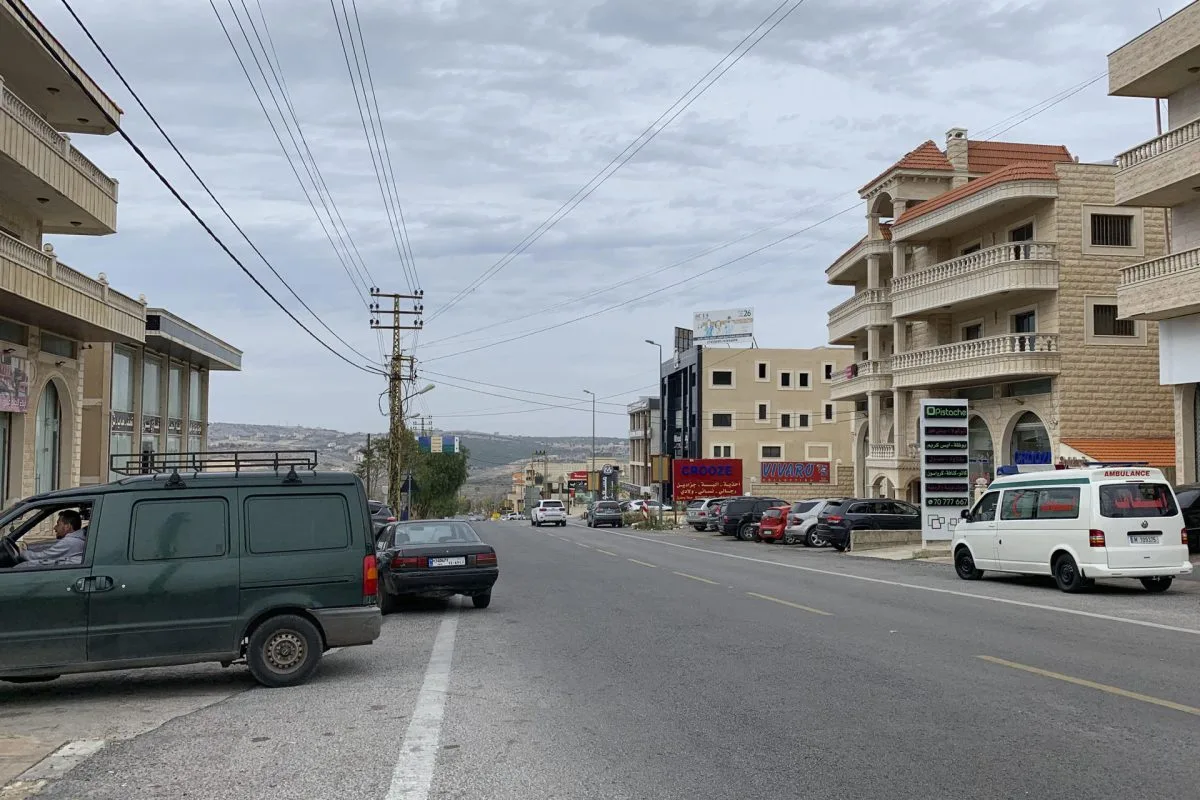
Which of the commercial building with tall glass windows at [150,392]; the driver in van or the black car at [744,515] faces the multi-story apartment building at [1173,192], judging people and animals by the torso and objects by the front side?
the commercial building with tall glass windows at [150,392]

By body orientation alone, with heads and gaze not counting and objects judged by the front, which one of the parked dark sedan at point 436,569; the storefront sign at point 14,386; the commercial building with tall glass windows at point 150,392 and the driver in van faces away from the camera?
the parked dark sedan

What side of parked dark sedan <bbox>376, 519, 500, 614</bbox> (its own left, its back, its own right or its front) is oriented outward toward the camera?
back

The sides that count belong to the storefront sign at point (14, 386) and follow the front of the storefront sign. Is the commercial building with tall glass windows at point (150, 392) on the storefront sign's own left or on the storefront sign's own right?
on the storefront sign's own left

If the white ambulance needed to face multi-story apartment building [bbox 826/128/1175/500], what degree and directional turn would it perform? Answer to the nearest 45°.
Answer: approximately 45° to its right

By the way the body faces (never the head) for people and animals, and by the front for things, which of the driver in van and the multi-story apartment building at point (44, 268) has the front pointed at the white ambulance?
the multi-story apartment building

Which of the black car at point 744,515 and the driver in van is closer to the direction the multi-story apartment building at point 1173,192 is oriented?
the driver in van

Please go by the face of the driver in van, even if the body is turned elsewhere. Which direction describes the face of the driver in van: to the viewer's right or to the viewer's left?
to the viewer's left

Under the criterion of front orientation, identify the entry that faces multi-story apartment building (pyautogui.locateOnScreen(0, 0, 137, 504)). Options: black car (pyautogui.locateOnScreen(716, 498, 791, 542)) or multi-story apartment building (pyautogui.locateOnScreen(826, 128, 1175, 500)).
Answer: multi-story apartment building (pyautogui.locateOnScreen(826, 128, 1175, 500))

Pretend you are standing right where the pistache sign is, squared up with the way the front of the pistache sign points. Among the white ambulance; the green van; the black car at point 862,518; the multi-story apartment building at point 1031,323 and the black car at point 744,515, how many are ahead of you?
2

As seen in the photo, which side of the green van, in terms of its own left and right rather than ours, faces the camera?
left

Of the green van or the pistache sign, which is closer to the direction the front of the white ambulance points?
the pistache sign

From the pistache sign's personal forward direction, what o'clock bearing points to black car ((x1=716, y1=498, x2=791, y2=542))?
The black car is roughly at 5 o'clock from the pistache sign.

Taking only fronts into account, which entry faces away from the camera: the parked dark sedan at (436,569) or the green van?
the parked dark sedan
